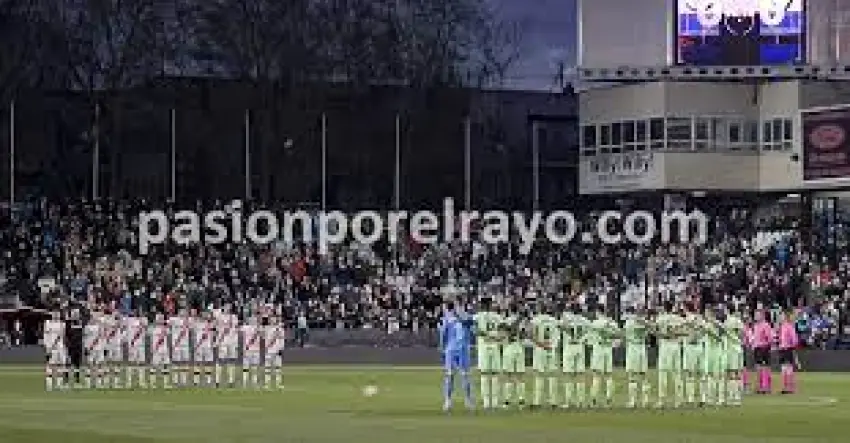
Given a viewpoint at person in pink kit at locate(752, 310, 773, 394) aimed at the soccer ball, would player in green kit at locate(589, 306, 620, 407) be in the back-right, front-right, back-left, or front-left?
front-left

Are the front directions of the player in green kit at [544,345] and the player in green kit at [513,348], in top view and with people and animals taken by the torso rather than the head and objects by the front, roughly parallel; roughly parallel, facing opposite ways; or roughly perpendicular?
roughly parallel
